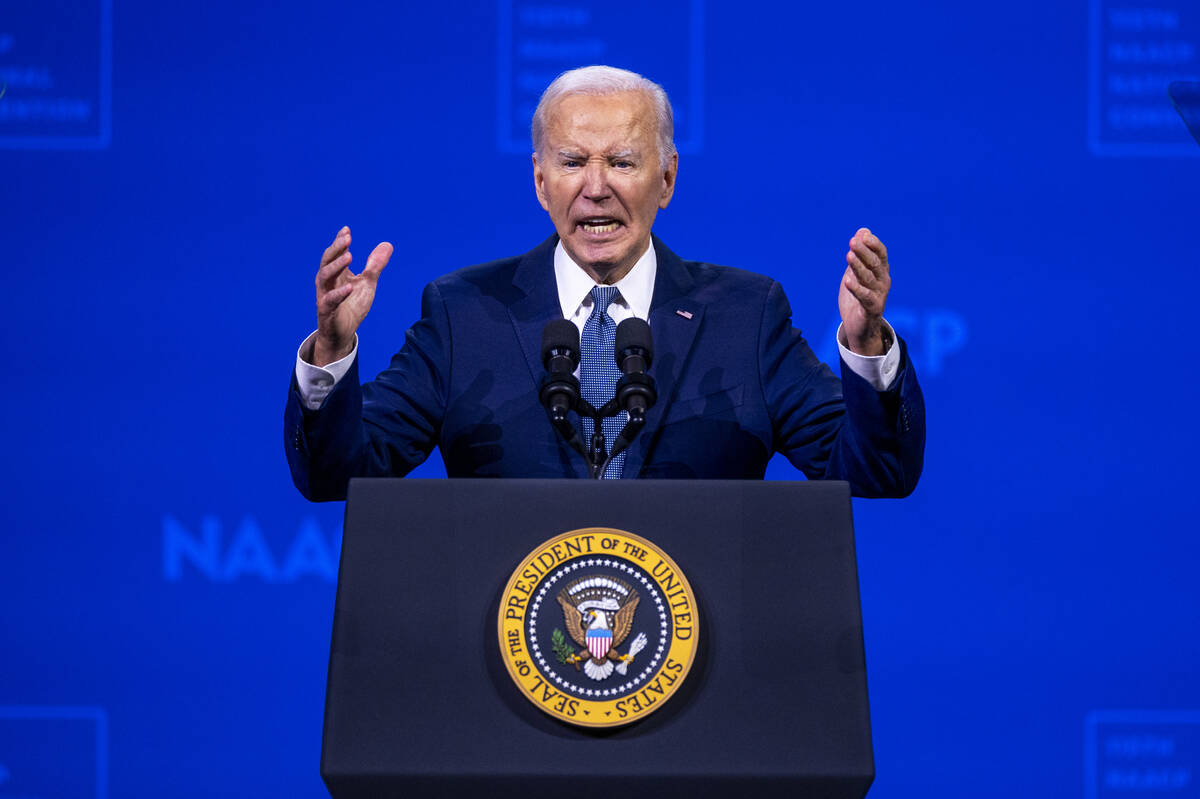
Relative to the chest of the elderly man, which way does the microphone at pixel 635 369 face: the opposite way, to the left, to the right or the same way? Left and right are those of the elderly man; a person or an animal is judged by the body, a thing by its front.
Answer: the opposite way

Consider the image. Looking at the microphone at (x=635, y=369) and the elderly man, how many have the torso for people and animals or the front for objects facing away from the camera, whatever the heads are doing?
1

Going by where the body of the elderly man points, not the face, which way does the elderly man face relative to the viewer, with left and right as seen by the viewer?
facing the viewer

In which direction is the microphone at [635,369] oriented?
away from the camera

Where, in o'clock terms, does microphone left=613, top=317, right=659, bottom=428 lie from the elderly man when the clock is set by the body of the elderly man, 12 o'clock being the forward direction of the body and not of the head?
The microphone is roughly at 12 o'clock from the elderly man.

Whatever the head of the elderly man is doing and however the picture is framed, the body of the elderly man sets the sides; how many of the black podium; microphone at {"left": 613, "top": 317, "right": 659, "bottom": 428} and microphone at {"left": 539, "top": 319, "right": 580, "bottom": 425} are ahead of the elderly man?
3

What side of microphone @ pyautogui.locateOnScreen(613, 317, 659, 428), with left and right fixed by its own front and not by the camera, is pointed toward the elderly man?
front

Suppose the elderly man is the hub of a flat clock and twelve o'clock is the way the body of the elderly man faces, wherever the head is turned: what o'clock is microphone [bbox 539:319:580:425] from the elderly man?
The microphone is roughly at 12 o'clock from the elderly man.

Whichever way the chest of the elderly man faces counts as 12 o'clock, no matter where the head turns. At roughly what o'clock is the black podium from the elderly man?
The black podium is roughly at 12 o'clock from the elderly man.
